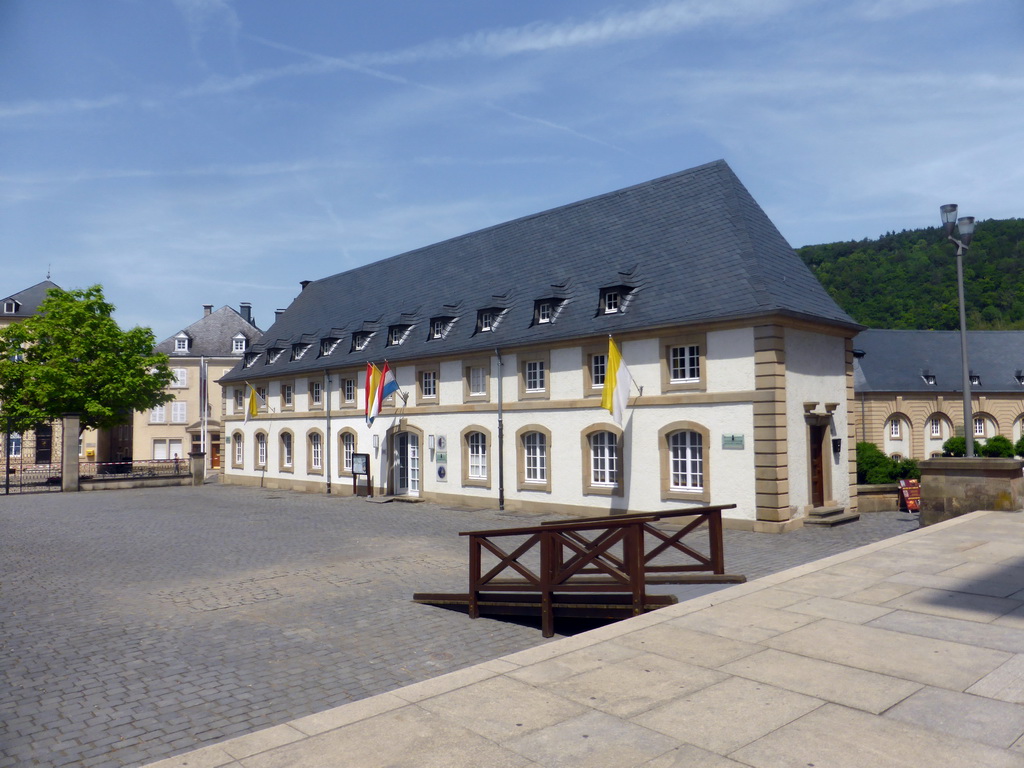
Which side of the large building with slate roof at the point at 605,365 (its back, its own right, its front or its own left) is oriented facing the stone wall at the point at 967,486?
left

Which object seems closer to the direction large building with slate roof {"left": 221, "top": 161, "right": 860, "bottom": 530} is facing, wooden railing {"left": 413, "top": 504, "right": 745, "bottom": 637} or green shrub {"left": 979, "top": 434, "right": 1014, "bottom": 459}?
the wooden railing

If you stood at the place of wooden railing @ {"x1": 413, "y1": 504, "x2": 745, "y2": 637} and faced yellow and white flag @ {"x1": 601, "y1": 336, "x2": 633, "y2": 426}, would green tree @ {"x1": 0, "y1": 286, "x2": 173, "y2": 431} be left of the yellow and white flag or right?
left

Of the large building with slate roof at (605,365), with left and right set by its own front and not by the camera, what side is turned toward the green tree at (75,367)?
right

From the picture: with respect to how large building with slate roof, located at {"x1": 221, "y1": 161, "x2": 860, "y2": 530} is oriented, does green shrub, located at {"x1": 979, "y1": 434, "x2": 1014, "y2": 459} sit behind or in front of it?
behind

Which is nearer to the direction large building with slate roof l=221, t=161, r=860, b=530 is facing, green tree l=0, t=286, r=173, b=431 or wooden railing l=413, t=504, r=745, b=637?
the wooden railing

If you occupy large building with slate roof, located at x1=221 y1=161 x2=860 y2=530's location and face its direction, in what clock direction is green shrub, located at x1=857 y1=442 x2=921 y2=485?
The green shrub is roughly at 7 o'clock from the large building with slate roof.

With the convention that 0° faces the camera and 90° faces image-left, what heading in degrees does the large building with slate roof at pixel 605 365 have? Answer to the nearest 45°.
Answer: approximately 45°

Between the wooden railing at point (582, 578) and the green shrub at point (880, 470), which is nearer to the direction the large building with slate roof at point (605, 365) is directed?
the wooden railing
